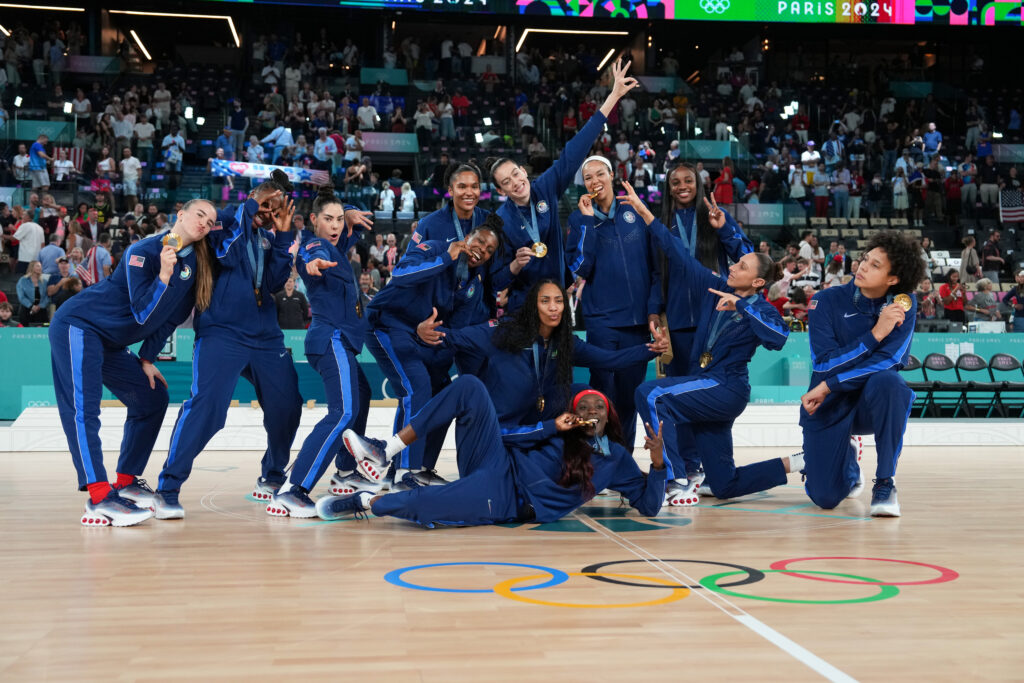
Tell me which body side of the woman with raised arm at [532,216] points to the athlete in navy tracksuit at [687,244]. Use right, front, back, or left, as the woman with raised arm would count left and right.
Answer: left

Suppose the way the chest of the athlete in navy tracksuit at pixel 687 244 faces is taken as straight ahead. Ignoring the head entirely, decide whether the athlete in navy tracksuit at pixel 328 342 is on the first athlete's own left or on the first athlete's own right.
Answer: on the first athlete's own right

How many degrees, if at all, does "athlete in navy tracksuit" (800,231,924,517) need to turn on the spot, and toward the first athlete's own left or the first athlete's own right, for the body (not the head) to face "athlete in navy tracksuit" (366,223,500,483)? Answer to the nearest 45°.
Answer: approximately 90° to the first athlete's own right

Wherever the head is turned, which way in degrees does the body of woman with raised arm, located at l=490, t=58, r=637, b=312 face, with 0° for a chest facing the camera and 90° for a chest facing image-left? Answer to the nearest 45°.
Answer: approximately 0°

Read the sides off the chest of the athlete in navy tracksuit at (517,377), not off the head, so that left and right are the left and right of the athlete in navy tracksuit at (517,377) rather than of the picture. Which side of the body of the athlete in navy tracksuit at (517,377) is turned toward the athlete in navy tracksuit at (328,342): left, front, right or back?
right
